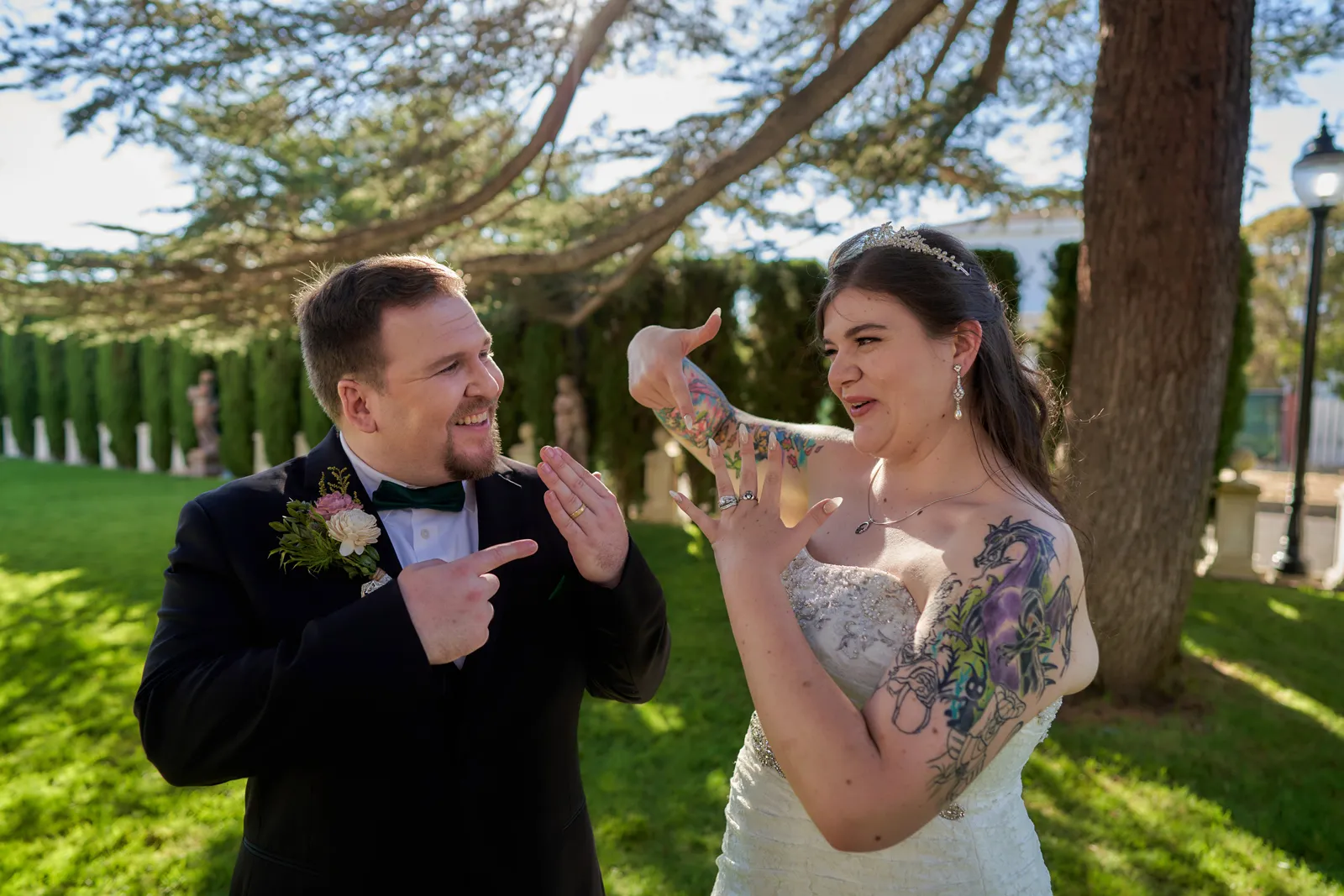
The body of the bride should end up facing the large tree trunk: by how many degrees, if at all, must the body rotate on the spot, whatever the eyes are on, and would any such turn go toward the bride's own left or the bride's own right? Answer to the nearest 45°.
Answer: approximately 135° to the bride's own right

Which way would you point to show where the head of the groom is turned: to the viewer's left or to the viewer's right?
to the viewer's right

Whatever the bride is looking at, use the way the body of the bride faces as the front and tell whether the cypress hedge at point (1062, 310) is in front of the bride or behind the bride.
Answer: behind

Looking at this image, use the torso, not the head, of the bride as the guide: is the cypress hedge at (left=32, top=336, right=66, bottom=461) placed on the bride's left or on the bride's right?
on the bride's right

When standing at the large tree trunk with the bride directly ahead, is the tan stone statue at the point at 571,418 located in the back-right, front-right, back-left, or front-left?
back-right

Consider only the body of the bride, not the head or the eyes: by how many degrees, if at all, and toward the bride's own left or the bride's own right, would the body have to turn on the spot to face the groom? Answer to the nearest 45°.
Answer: approximately 45° to the bride's own right

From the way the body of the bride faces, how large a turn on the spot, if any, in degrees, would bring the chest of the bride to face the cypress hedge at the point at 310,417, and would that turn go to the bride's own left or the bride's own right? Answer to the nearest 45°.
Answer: approximately 90° to the bride's own right

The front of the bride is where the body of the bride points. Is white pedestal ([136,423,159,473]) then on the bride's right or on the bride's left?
on the bride's right

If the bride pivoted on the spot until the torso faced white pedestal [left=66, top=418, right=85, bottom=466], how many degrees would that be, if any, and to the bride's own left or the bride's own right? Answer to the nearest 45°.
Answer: approximately 90° to the bride's own right

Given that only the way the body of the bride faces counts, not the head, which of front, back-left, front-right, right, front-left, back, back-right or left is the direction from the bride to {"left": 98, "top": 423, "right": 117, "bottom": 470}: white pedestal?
right
